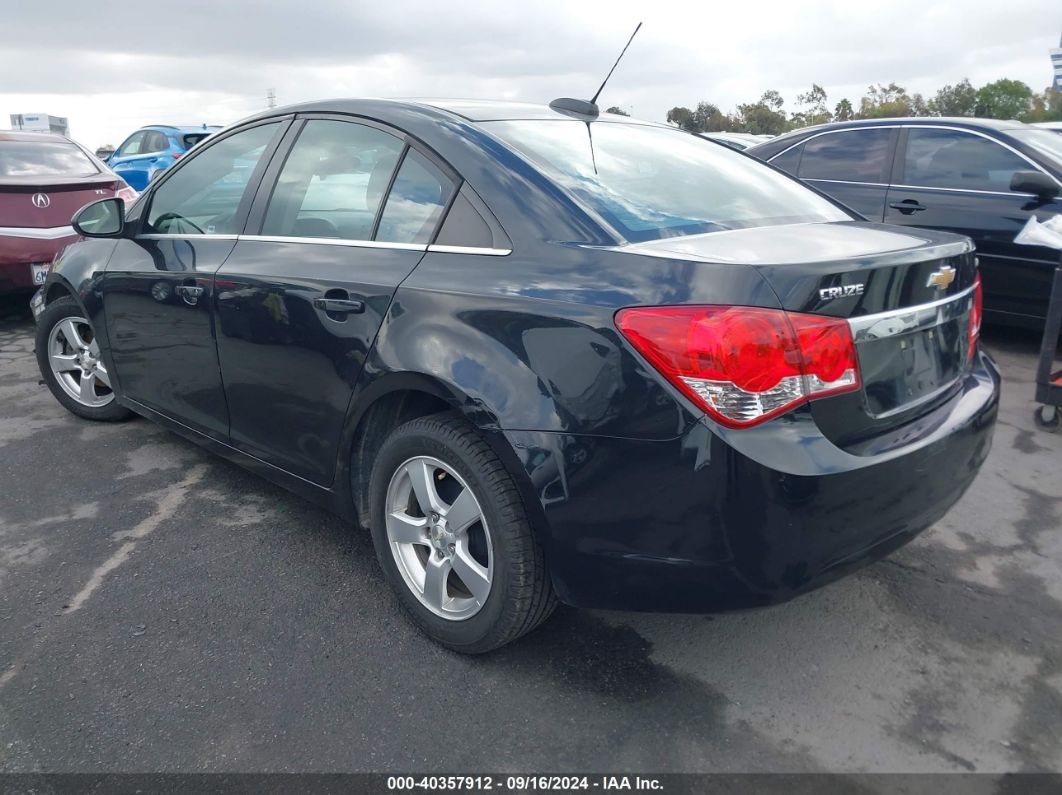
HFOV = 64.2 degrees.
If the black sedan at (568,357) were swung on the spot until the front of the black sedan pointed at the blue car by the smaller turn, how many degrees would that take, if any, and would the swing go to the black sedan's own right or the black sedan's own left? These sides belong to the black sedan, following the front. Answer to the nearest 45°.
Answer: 0° — it already faces it

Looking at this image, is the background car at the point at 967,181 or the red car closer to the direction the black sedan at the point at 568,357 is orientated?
the red car

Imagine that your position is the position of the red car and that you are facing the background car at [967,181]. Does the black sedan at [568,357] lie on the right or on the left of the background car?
right

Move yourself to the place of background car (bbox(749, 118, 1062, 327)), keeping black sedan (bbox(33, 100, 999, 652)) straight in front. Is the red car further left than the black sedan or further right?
right

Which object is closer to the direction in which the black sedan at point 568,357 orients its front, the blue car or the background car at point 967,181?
the blue car

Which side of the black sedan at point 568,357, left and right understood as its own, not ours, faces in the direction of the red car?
front

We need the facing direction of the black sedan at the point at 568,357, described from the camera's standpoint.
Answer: facing away from the viewer and to the left of the viewer

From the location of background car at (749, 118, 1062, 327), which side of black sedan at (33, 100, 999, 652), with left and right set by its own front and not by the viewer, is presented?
right
